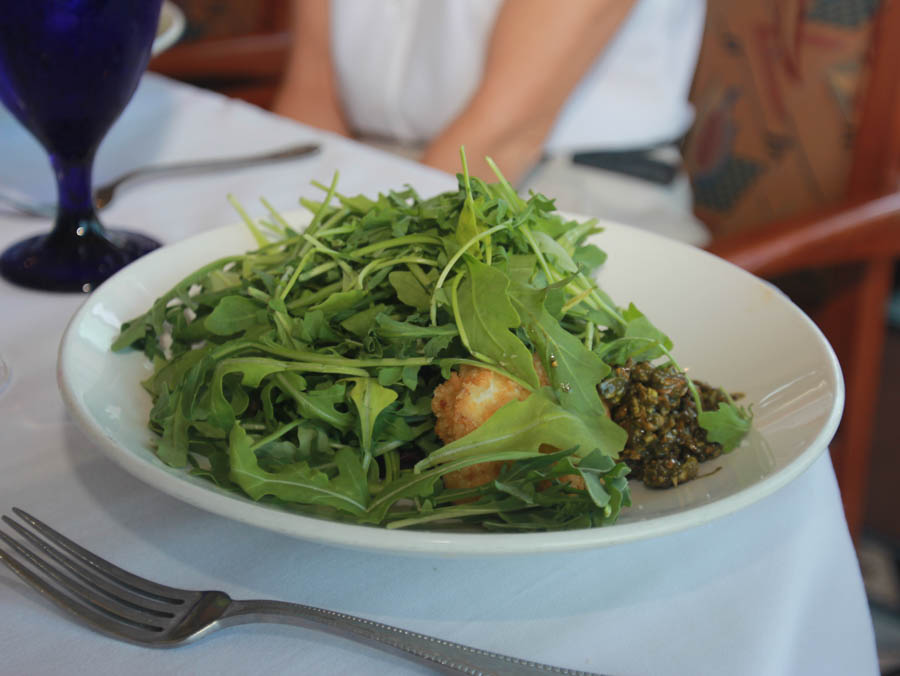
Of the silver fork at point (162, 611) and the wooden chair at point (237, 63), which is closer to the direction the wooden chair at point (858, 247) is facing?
the silver fork

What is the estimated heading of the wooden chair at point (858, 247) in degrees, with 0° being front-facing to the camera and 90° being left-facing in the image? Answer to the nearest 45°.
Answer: approximately 45°

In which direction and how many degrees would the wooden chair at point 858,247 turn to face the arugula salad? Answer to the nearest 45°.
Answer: approximately 45° to its left

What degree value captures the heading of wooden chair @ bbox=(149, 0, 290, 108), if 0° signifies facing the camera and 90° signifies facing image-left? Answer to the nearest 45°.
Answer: approximately 45°

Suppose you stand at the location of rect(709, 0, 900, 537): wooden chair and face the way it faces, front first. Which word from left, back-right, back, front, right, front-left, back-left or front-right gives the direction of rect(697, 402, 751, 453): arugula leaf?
front-left

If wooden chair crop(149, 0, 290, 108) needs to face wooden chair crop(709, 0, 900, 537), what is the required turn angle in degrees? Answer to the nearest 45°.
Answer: approximately 90° to its left

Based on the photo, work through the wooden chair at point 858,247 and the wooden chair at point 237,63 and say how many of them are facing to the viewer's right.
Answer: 0

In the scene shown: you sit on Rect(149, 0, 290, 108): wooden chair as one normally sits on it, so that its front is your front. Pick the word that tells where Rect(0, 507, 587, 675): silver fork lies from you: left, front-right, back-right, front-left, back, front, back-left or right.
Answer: front-left

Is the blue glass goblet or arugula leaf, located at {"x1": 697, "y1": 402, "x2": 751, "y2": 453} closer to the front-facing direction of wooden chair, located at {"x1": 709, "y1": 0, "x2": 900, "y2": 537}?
the blue glass goblet

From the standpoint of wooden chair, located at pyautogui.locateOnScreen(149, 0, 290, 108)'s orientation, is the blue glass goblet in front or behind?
in front

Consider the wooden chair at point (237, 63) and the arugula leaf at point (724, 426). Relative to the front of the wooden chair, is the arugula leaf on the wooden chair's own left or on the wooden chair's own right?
on the wooden chair's own left

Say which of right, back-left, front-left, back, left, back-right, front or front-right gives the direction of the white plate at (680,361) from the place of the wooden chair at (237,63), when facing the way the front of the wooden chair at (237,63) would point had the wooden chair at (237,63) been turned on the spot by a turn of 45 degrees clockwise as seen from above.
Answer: left
